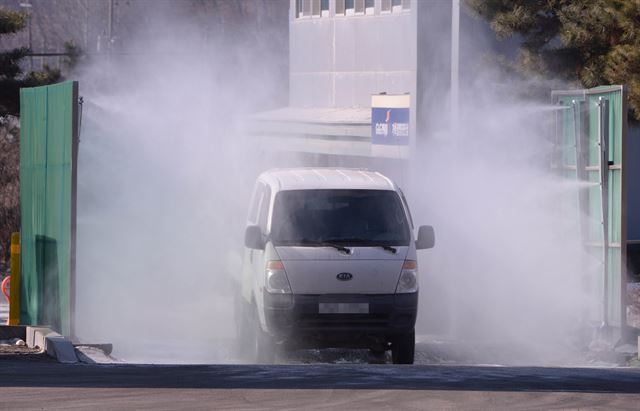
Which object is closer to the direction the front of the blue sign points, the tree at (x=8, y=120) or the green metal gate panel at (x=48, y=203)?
the green metal gate panel

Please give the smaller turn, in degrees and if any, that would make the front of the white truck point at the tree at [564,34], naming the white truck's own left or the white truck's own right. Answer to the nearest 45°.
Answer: approximately 135° to the white truck's own left

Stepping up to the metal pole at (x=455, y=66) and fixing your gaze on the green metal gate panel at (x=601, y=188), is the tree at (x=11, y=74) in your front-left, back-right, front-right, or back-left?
back-right

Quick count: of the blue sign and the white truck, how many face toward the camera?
2

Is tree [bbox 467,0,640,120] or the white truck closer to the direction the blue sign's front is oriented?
the white truck

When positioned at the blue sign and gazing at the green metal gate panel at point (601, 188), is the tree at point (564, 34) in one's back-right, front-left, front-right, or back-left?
front-left

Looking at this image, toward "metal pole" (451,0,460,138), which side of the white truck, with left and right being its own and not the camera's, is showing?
back

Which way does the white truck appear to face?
toward the camera

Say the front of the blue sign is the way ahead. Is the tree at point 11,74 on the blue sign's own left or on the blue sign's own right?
on the blue sign's own right

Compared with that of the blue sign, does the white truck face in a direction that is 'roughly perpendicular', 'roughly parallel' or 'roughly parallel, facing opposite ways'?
roughly parallel

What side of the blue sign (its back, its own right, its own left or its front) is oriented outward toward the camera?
front

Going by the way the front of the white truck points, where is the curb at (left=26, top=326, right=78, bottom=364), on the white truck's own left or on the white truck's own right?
on the white truck's own right
